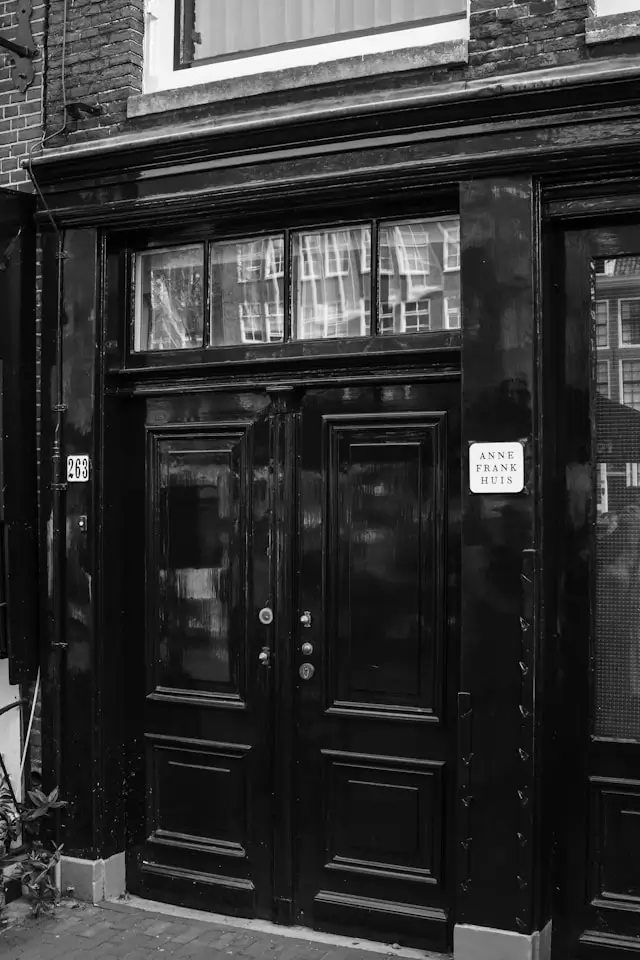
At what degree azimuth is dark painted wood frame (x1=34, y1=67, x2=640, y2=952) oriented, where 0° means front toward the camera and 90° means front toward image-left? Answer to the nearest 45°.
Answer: approximately 45°
